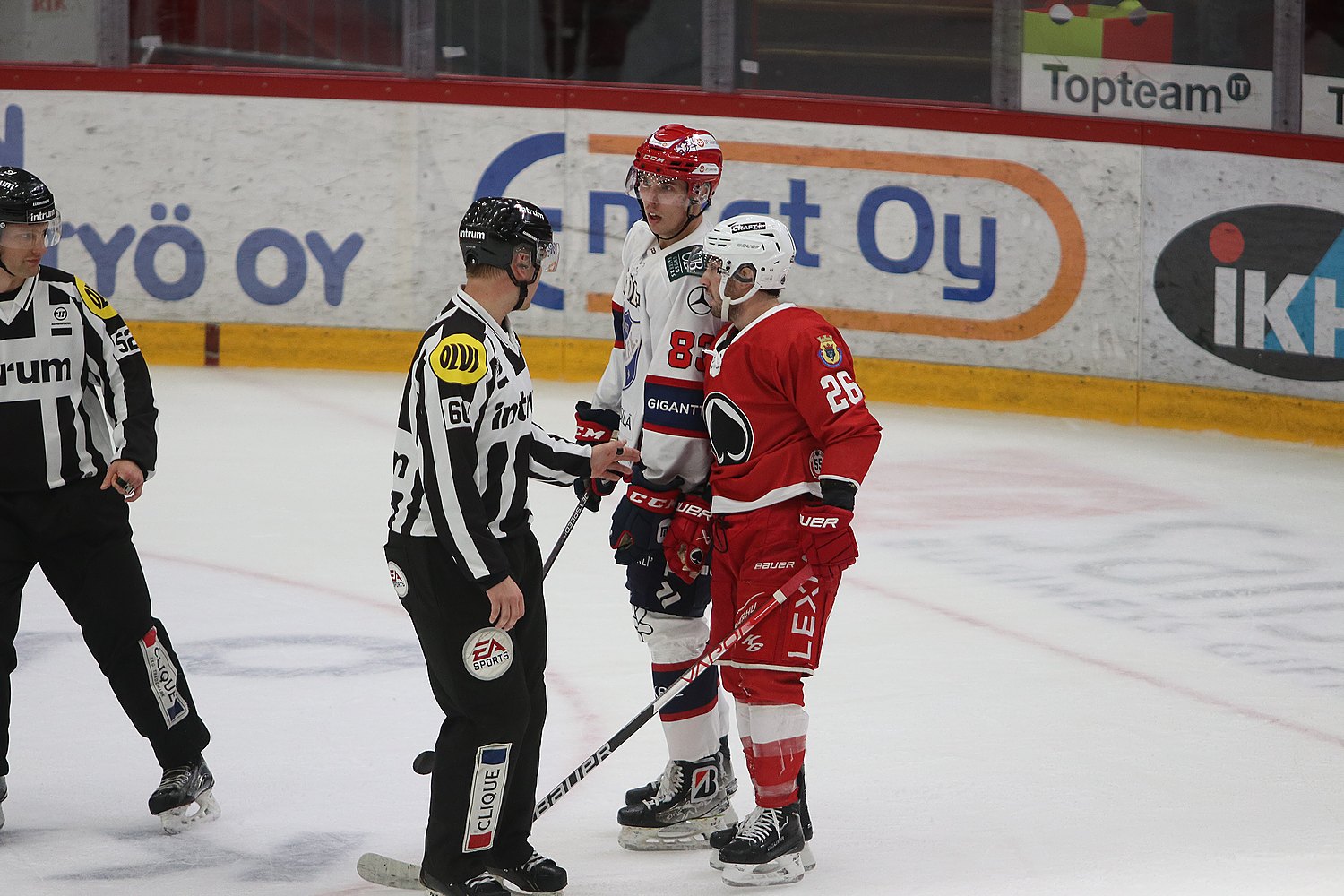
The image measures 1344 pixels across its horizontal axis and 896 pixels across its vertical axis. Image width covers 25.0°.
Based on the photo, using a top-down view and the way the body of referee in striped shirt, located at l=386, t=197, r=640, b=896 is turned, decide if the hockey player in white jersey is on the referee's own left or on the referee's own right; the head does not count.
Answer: on the referee's own left

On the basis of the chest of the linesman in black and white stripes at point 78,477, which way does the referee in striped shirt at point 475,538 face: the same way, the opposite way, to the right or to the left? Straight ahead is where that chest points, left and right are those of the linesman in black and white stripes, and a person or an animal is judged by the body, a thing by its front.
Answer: to the left

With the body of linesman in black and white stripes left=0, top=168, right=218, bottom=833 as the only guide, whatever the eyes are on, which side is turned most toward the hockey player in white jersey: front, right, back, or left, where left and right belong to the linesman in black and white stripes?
left

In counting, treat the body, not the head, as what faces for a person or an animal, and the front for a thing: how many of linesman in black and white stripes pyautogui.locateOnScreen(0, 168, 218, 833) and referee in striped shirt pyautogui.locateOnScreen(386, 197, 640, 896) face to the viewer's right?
1

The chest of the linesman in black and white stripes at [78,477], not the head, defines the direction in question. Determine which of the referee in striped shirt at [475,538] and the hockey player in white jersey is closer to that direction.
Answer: the referee in striped shirt

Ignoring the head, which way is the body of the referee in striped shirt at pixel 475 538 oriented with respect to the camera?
to the viewer's right

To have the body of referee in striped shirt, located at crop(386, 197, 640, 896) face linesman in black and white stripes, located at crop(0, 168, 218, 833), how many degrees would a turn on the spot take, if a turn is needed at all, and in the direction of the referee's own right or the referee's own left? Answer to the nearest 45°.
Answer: approximately 135° to the referee's own left

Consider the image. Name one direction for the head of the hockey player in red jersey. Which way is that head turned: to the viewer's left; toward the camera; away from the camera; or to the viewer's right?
to the viewer's left

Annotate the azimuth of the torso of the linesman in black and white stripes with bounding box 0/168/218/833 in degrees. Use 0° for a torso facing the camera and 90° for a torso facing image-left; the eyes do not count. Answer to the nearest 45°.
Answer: approximately 0°

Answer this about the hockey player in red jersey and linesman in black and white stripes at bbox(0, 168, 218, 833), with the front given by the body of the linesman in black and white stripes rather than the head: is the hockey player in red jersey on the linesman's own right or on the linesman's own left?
on the linesman's own left
